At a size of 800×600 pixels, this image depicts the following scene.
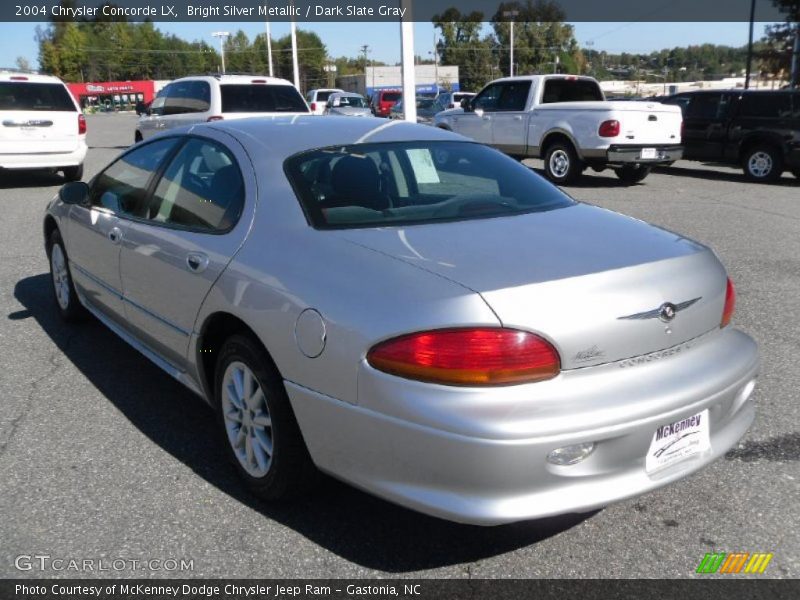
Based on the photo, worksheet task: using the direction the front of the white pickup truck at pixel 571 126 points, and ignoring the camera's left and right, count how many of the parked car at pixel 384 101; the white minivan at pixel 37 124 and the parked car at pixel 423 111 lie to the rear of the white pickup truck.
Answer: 0

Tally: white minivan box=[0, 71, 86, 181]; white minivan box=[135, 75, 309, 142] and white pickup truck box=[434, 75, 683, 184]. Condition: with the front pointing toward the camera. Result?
0

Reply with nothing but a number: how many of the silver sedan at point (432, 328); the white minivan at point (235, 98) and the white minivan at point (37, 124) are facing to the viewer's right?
0

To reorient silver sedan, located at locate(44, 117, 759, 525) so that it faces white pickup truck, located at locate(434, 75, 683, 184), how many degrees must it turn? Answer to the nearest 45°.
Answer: approximately 45° to its right

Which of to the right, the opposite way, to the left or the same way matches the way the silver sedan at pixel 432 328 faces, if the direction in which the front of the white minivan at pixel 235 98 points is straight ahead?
the same way

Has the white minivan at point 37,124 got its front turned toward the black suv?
no

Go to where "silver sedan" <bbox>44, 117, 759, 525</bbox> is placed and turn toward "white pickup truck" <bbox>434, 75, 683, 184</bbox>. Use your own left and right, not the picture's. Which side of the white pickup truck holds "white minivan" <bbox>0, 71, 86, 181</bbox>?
left

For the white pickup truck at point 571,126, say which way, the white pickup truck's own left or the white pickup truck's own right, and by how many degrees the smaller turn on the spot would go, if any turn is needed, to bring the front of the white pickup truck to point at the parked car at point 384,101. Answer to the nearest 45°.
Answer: approximately 45° to the white pickup truck's own right

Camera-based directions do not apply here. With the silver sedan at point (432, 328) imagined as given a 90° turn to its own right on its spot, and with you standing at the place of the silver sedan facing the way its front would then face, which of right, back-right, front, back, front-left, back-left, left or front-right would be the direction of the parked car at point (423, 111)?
front-left

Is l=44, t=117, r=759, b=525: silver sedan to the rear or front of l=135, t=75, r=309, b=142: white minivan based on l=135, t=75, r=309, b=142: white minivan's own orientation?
to the rear

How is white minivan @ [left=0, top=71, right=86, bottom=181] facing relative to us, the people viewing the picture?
facing away from the viewer

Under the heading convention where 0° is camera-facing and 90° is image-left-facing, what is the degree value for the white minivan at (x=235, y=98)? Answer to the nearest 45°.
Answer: approximately 135°

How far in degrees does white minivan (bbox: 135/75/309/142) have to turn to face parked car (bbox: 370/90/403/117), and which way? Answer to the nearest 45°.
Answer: approximately 45° to its right

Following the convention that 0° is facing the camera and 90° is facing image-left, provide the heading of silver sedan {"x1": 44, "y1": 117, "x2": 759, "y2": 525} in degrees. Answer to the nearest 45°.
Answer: approximately 135°

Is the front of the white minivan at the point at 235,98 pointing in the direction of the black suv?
no

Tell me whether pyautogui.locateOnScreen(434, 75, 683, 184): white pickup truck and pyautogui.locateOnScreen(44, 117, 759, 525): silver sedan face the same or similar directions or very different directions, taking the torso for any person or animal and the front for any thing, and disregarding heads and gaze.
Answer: same or similar directions

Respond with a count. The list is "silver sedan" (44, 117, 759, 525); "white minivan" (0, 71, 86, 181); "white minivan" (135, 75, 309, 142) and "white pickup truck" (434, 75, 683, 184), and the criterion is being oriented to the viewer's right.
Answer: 0

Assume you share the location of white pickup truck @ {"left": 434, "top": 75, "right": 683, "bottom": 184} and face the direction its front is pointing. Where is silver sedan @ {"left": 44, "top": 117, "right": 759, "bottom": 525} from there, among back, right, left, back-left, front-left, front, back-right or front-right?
back-left
